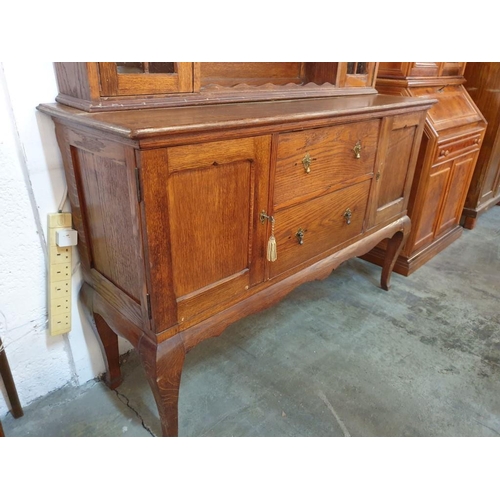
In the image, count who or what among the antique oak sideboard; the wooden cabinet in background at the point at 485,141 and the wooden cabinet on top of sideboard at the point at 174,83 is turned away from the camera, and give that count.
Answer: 0

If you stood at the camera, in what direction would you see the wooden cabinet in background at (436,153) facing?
facing the viewer and to the right of the viewer

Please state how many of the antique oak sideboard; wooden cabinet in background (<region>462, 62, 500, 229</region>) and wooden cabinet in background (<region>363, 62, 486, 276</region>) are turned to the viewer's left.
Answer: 0

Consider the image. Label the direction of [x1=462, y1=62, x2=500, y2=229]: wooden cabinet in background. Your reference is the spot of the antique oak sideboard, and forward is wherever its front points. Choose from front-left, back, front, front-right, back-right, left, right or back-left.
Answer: left

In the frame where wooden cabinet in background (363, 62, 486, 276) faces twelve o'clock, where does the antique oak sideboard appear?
The antique oak sideboard is roughly at 2 o'clock from the wooden cabinet in background.

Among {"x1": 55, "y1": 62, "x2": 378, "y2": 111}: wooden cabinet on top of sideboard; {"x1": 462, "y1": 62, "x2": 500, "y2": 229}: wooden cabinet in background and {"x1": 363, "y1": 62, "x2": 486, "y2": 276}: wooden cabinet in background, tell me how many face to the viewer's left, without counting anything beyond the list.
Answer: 0

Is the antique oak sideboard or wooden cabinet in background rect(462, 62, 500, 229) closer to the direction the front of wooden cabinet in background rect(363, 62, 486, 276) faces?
the antique oak sideboard

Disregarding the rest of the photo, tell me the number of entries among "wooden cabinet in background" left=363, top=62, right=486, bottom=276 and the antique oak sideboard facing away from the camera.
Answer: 0

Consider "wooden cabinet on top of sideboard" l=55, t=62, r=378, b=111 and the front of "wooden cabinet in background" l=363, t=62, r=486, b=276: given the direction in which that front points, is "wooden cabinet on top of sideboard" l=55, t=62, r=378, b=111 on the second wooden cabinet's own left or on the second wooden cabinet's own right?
on the second wooden cabinet's own right

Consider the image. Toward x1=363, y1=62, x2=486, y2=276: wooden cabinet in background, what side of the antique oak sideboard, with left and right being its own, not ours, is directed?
left

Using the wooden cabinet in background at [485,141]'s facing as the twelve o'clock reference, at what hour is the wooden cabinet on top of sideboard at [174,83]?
the wooden cabinet on top of sideboard at [174,83] is roughly at 2 o'clock from the wooden cabinet in background at [485,141].
